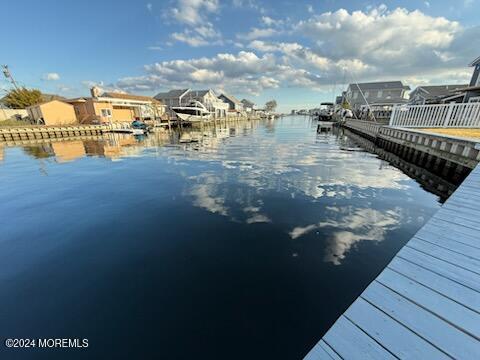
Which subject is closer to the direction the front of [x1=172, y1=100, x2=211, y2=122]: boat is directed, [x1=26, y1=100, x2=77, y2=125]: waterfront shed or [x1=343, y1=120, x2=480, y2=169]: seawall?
the waterfront shed

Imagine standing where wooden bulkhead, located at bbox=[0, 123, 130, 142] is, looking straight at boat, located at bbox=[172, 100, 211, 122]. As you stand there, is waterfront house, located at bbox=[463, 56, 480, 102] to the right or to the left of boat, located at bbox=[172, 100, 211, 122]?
right

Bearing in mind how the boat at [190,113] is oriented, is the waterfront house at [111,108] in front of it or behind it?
in front

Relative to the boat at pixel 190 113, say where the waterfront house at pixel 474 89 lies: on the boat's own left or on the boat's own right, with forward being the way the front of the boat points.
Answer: on the boat's own left

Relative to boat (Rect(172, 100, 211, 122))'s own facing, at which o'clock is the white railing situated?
The white railing is roughly at 8 o'clock from the boat.

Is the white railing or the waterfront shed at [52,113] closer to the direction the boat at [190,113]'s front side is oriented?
the waterfront shed

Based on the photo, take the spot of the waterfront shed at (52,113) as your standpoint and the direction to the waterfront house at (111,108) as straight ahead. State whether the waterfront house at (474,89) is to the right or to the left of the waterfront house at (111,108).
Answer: right

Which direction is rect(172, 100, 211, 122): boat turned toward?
to the viewer's left

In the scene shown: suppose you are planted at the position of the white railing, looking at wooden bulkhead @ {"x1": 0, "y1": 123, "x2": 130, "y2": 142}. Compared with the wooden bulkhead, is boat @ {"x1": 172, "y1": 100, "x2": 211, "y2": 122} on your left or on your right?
right

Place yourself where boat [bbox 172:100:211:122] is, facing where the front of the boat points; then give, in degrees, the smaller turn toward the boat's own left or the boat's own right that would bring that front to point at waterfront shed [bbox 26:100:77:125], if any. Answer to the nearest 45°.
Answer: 0° — it already faces it
